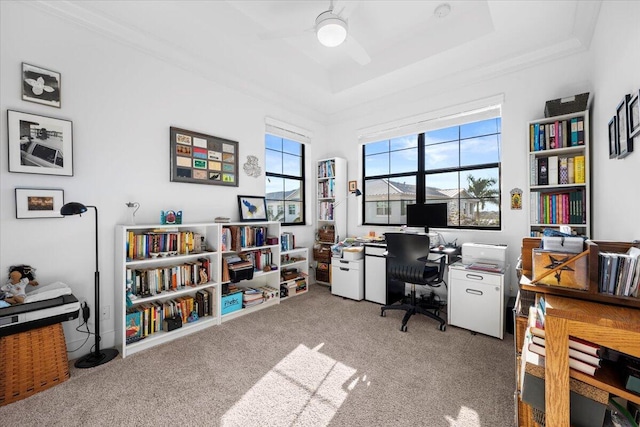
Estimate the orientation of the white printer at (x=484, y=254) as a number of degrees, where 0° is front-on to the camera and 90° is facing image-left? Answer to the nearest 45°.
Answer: approximately 0°

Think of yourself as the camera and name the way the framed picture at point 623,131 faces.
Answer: facing to the left of the viewer

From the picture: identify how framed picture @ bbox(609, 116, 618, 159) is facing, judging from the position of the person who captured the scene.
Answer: facing to the left of the viewer

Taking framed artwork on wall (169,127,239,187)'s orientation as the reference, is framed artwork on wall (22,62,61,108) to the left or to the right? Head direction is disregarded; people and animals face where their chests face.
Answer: on its right

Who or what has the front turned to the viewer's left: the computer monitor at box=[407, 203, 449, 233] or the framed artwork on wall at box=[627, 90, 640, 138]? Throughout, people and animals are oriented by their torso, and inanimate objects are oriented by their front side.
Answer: the framed artwork on wall

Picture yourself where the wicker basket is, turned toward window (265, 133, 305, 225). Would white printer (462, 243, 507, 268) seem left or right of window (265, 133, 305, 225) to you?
right

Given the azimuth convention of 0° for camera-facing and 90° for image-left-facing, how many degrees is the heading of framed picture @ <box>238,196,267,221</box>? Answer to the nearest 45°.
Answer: approximately 315°

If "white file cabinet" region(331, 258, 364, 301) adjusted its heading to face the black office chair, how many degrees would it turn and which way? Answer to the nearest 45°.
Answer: approximately 90° to its left

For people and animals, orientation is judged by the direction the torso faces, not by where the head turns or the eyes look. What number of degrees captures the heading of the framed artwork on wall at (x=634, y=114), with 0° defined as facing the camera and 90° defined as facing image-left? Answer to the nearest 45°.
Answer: approximately 90°
